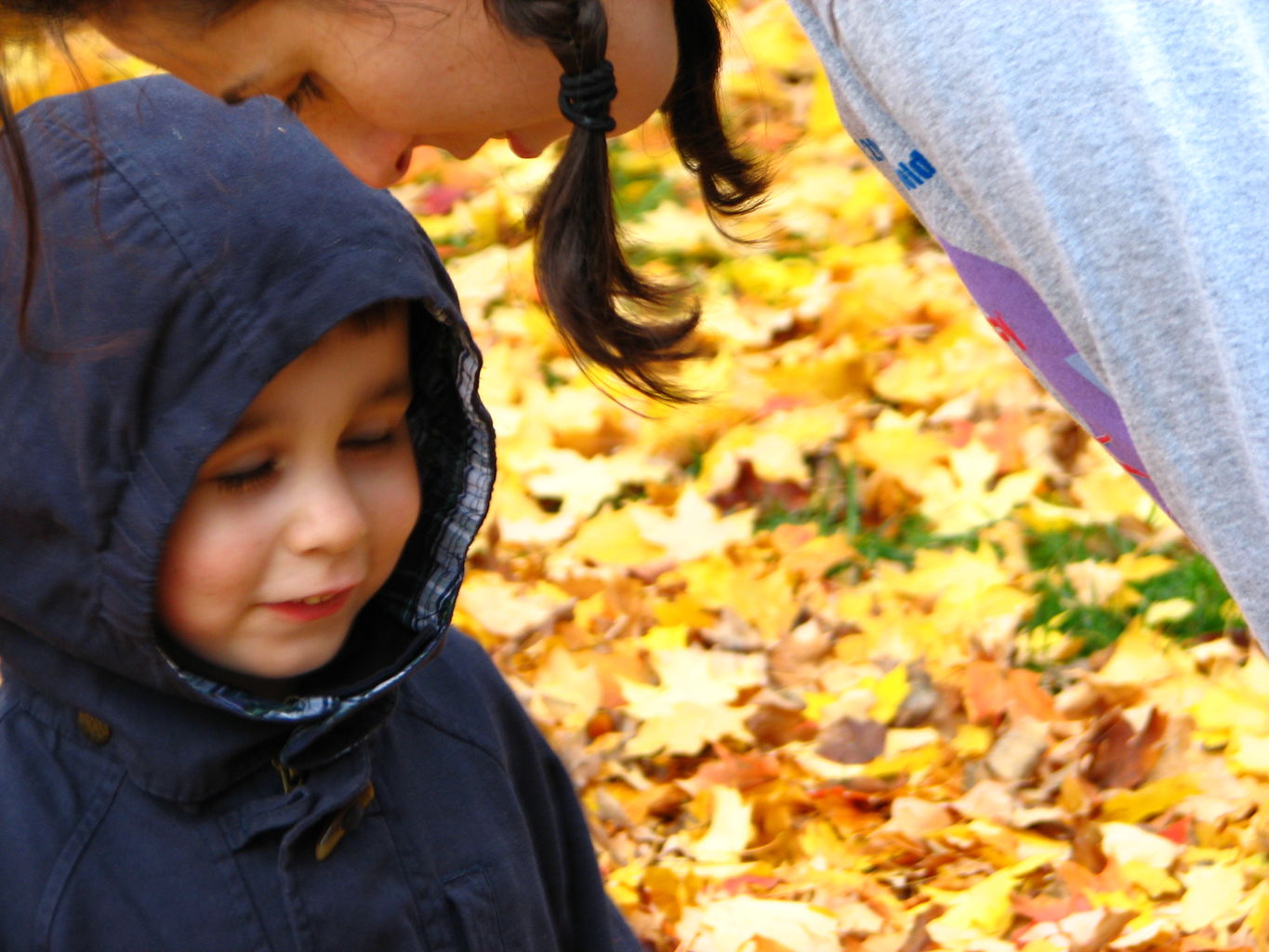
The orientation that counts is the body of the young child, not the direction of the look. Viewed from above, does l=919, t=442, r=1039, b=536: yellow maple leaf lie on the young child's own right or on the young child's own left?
on the young child's own left

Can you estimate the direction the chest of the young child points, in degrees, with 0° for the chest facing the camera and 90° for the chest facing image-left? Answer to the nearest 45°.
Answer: approximately 315°

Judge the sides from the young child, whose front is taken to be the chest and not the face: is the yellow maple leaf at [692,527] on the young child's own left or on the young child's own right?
on the young child's own left
